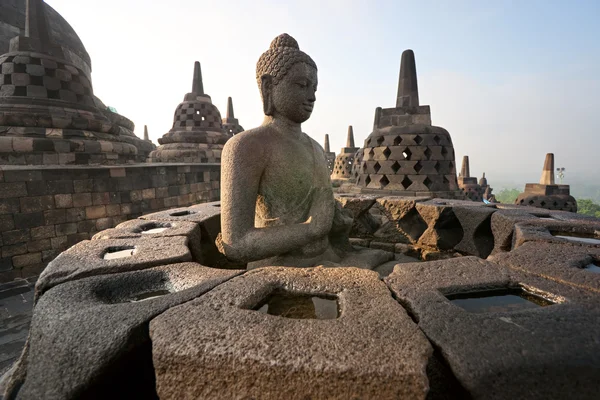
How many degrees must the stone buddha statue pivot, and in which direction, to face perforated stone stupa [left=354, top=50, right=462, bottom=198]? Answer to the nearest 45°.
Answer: approximately 90° to its left

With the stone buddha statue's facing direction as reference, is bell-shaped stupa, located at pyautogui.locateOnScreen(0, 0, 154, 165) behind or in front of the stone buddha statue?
behind

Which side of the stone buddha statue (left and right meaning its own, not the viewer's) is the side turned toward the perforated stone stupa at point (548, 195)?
left

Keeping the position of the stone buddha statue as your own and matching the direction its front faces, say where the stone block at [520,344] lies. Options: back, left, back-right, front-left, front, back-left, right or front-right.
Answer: front

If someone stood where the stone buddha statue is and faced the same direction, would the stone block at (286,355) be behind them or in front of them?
in front

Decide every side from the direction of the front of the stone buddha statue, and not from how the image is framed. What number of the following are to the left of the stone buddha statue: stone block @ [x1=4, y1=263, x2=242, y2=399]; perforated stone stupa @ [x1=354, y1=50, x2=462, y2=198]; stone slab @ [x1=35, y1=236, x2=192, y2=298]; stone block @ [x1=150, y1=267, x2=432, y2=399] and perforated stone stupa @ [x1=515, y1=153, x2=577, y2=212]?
2

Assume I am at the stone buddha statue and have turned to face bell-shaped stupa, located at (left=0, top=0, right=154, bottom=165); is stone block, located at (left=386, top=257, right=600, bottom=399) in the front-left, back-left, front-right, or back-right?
back-left

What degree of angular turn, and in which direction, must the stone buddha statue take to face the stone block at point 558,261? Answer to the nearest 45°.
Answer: approximately 45° to its left

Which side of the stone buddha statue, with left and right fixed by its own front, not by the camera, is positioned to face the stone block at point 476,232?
left

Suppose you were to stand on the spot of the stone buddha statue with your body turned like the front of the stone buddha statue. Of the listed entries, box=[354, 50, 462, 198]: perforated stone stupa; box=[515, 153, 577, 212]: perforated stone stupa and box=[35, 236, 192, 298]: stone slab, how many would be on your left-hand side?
2

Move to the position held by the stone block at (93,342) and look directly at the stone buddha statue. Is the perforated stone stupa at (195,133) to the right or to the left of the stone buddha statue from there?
left

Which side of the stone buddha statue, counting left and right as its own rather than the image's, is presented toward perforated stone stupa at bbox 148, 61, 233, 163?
back

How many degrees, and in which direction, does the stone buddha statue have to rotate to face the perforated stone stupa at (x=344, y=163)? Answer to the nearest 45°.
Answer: approximately 135° to its left

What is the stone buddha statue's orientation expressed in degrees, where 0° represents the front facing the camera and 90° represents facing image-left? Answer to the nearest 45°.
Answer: approximately 315°

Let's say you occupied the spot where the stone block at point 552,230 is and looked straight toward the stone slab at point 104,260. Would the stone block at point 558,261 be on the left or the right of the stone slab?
left

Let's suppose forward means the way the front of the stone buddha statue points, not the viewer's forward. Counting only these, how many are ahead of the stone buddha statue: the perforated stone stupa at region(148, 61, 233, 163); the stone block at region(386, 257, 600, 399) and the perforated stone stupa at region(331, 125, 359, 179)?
1
